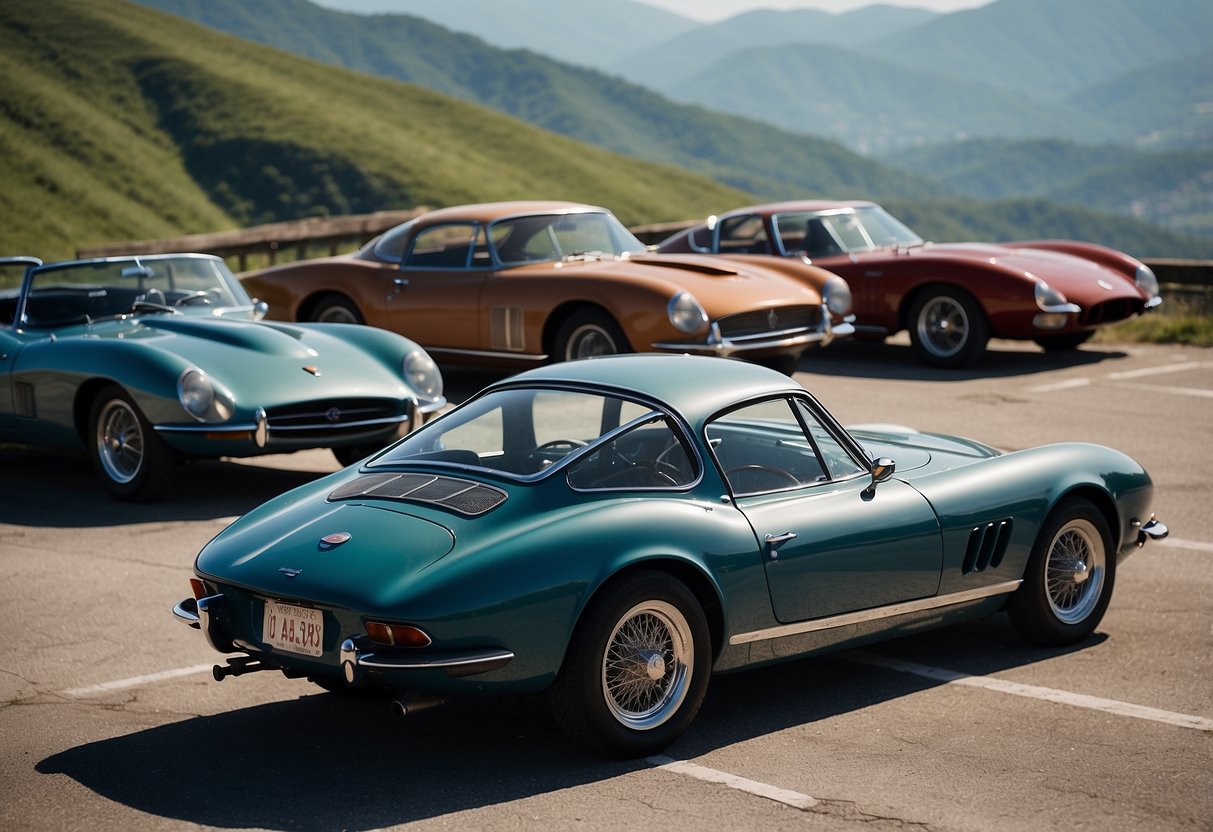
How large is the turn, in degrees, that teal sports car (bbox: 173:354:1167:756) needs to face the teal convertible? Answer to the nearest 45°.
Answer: approximately 90° to its left

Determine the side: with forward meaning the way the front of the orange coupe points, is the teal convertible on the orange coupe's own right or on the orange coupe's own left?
on the orange coupe's own right

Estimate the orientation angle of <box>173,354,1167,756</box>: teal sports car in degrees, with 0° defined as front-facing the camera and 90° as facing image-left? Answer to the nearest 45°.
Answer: approximately 225°

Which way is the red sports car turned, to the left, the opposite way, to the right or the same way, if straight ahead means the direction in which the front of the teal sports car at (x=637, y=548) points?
to the right

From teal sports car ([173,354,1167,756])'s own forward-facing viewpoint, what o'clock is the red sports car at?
The red sports car is roughly at 11 o'clock from the teal sports car.

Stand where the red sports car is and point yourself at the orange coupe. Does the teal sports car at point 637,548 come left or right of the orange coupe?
left

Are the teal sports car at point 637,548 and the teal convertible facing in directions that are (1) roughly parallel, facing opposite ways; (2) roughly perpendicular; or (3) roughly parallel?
roughly perpendicular

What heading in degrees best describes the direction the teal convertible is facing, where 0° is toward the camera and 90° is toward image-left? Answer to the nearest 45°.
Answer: approximately 315°

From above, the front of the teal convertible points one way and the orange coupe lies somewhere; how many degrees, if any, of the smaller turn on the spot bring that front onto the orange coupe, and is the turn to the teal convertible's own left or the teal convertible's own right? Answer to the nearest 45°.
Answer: approximately 90° to the teal convertible's own left

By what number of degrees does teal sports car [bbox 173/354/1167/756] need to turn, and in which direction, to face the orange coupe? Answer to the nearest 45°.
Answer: approximately 45° to its left
